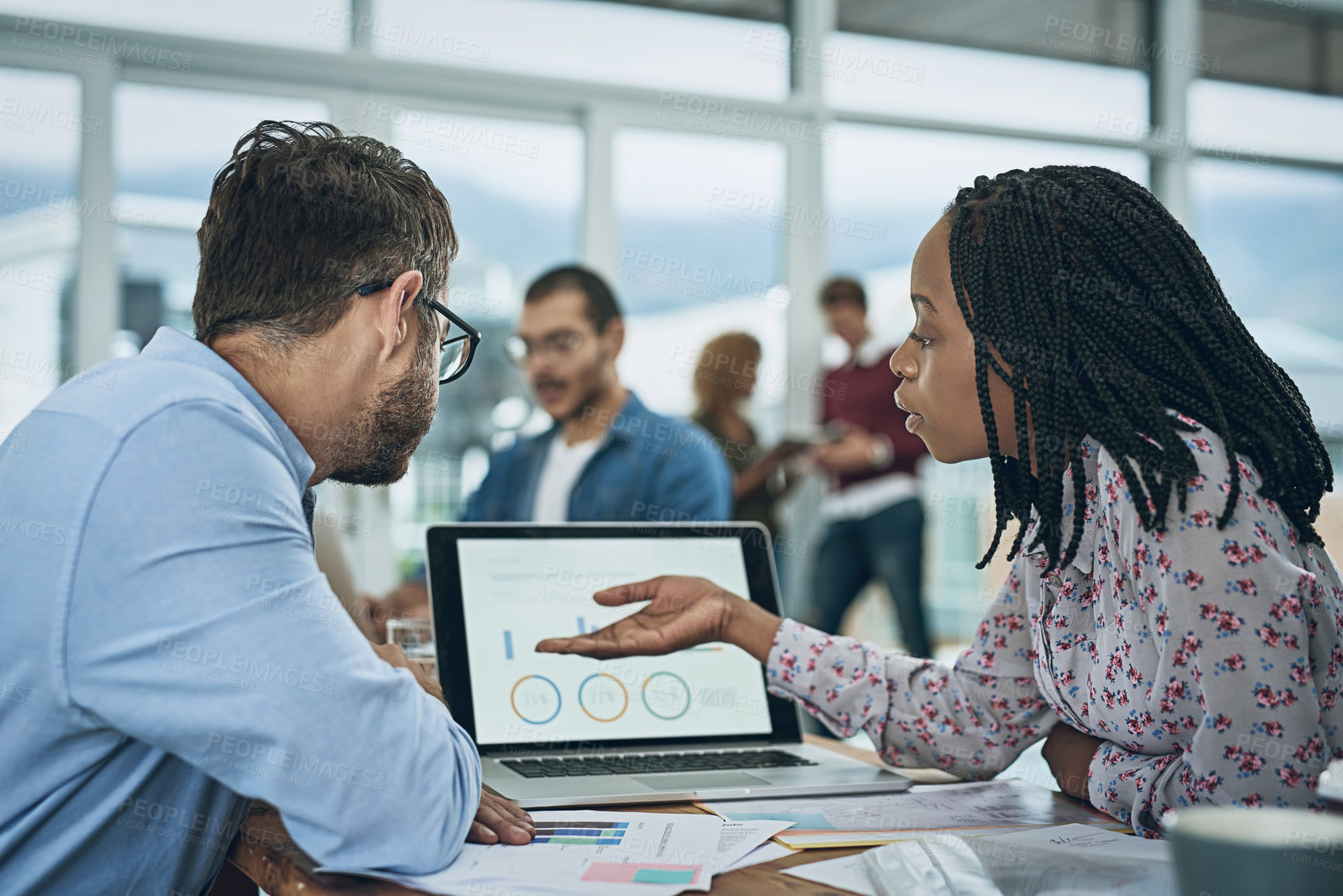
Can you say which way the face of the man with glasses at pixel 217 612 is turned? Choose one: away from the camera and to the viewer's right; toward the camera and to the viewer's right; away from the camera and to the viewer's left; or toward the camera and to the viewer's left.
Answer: away from the camera and to the viewer's right

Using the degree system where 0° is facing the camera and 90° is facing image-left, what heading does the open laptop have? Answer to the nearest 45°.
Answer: approximately 0°

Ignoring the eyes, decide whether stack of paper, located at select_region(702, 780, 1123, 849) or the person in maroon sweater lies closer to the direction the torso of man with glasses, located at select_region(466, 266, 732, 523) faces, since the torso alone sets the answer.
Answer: the stack of paper

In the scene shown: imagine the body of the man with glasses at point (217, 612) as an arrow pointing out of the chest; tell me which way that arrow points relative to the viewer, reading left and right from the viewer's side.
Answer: facing away from the viewer and to the right of the viewer

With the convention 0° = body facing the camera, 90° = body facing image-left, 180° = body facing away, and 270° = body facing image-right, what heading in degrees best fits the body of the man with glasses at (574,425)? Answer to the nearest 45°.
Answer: approximately 45°

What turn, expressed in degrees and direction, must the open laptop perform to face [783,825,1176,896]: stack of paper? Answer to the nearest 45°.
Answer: approximately 45° to its left

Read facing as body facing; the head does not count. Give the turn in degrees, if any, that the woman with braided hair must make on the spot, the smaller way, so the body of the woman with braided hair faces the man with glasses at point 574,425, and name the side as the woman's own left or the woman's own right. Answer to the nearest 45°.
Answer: approximately 45° to the woman's own right

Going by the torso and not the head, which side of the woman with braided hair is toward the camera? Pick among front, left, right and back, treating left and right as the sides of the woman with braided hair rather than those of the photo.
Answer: left

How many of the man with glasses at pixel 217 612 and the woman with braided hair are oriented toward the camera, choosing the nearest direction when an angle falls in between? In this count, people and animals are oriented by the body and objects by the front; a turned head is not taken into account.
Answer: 0

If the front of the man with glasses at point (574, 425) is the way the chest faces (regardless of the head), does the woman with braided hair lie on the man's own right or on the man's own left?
on the man's own left

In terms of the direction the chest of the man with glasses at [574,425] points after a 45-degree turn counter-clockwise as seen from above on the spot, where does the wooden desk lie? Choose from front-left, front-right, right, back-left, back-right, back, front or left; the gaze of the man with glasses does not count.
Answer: front
